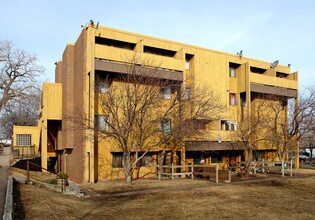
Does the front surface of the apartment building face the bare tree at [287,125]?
no
